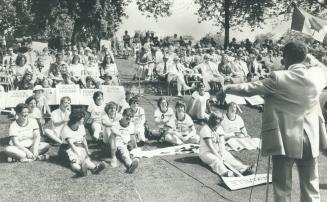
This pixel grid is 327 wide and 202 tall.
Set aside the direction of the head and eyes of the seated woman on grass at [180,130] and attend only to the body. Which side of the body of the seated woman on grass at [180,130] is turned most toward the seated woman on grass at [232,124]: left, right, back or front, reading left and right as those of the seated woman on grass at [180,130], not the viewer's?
left

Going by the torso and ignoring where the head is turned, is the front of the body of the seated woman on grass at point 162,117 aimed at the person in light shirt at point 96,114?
no

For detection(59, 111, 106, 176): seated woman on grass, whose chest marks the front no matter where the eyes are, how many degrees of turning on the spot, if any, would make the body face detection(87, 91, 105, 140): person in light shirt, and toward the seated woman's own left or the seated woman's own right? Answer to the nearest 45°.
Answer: approximately 135° to the seated woman's own left

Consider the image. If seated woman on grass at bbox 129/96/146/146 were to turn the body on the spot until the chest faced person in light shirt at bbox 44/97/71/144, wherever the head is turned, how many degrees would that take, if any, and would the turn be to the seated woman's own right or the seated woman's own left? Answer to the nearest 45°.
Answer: approximately 90° to the seated woman's own right

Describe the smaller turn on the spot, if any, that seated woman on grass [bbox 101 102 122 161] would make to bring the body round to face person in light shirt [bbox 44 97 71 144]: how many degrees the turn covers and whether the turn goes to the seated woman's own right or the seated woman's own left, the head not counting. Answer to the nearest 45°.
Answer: approximately 135° to the seated woman's own right

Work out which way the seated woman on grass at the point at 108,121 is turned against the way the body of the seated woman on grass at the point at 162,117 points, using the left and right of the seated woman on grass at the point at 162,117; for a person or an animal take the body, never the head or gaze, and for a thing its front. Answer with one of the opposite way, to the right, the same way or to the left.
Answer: the same way

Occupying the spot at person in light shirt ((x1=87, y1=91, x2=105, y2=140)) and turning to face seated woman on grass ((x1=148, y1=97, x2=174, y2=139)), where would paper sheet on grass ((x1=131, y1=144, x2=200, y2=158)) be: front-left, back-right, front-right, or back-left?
front-right

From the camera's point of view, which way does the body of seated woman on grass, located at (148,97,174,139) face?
toward the camera

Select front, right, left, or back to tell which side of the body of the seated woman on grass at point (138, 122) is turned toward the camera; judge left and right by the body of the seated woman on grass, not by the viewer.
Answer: front

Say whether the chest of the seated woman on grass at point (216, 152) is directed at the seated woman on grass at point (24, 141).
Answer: no

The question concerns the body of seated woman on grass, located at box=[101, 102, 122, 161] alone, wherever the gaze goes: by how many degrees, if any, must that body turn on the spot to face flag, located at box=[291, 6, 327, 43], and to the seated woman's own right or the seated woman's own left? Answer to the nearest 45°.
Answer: approximately 90° to the seated woman's own left

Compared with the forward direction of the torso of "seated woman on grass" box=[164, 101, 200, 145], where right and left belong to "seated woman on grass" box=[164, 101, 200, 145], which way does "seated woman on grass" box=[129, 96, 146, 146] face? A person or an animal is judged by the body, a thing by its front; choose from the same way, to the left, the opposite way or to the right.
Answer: the same way

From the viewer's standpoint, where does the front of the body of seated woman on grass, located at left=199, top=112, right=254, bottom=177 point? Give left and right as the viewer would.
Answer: facing the viewer and to the right of the viewer

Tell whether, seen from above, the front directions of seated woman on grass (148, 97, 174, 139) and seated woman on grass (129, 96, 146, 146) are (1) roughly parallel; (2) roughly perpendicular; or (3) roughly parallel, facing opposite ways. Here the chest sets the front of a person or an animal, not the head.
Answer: roughly parallel

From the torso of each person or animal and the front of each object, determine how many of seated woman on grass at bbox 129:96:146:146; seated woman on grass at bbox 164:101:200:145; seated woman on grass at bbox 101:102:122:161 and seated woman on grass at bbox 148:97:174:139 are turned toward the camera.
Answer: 4

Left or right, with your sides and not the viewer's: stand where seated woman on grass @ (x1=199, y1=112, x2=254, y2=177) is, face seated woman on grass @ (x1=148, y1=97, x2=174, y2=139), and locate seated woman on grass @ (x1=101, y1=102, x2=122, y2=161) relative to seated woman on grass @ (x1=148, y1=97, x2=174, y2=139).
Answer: left

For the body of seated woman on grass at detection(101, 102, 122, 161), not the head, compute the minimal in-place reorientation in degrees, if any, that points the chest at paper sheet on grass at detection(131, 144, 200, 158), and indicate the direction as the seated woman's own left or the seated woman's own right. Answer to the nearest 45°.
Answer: approximately 90° to the seated woman's own left
